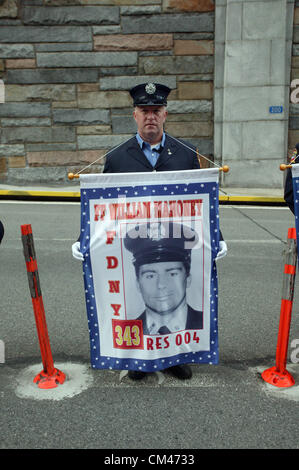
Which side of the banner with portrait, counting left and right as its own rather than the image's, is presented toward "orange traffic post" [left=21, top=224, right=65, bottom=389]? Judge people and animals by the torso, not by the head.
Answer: right

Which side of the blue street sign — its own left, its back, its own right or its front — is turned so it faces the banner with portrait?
front

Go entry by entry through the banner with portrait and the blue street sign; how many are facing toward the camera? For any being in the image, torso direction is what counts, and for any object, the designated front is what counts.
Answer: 2

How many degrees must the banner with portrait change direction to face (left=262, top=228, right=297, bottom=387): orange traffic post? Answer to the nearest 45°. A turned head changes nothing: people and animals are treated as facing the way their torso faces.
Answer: approximately 90° to its left

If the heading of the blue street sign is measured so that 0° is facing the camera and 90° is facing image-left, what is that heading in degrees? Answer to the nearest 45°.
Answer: approximately 0°

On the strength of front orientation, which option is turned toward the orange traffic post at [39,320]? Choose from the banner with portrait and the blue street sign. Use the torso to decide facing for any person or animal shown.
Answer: the blue street sign

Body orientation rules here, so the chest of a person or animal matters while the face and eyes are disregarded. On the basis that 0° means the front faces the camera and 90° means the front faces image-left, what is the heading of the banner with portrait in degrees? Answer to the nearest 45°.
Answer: approximately 0°

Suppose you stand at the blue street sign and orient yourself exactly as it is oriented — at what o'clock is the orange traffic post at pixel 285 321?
The orange traffic post is roughly at 12 o'clock from the blue street sign.

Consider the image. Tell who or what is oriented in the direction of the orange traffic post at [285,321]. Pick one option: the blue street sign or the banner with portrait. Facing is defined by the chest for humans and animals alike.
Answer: the blue street sign

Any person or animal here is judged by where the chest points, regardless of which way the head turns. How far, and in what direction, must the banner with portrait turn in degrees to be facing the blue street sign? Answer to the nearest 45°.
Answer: approximately 180°

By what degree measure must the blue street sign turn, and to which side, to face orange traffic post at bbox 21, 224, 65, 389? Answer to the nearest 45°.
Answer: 0° — it already faces it
